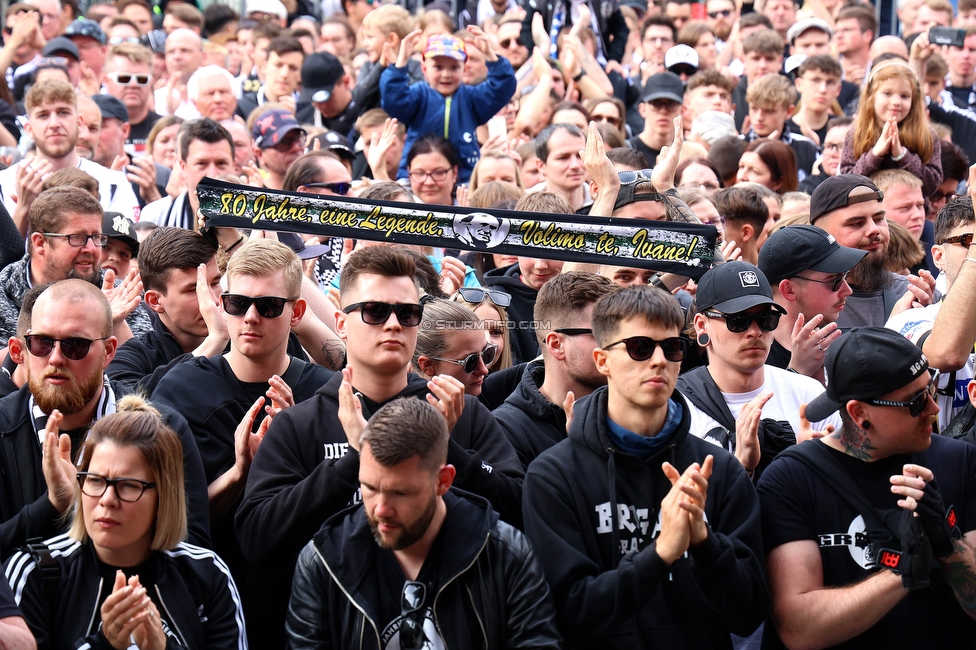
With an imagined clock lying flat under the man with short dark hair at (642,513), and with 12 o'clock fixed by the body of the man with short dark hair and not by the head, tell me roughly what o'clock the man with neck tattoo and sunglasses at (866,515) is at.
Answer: The man with neck tattoo and sunglasses is roughly at 10 o'clock from the man with short dark hair.

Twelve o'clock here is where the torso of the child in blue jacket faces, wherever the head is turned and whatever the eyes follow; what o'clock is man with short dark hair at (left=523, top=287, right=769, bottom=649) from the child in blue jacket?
The man with short dark hair is roughly at 12 o'clock from the child in blue jacket.

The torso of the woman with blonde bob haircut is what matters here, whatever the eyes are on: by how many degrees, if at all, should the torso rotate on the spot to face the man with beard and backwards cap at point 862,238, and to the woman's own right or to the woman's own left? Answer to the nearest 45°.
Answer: approximately 90° to the woman's own left

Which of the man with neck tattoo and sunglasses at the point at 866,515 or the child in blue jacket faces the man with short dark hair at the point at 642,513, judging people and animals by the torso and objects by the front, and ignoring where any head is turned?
the child in blue jacket

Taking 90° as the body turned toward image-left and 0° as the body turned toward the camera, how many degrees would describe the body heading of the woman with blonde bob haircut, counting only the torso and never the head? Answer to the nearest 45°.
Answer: approximately 0°

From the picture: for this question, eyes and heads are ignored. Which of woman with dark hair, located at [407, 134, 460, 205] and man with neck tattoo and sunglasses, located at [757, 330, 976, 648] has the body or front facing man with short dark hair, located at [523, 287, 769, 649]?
the woman with dark hair

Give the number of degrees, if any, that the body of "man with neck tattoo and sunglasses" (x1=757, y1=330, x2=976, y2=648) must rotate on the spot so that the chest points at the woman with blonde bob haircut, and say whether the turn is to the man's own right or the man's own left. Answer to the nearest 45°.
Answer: approximately 135° to the man's own right

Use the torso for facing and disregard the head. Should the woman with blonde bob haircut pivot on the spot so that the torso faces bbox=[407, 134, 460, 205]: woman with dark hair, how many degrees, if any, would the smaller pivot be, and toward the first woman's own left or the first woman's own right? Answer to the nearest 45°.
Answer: approximately 135° to the first woman's own left

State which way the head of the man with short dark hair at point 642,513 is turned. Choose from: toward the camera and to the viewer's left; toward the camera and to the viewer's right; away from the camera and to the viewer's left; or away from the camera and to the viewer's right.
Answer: toward the camera and to the viewer's right

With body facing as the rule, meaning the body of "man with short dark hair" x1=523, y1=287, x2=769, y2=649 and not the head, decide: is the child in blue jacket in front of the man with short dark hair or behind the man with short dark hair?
behind
